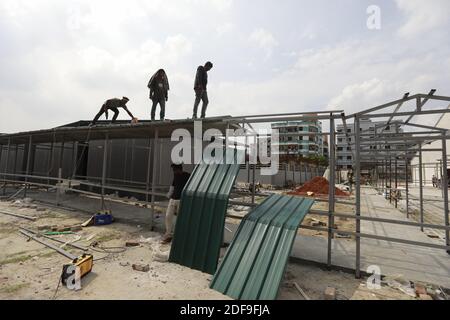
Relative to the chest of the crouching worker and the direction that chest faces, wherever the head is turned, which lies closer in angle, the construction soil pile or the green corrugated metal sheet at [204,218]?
the construction soil pile

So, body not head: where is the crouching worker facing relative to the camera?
to the viewer's right

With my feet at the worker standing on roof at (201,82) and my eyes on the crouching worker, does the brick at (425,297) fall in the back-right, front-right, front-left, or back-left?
back-left

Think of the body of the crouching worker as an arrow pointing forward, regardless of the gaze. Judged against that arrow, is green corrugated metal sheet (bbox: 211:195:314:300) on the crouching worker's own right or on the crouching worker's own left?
on the crouching worker's own right

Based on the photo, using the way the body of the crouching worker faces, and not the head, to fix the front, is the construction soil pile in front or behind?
in front

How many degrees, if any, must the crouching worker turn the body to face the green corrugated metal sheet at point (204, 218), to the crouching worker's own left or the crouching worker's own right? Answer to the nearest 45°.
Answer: approximately 90° to the crouching worker's own right
